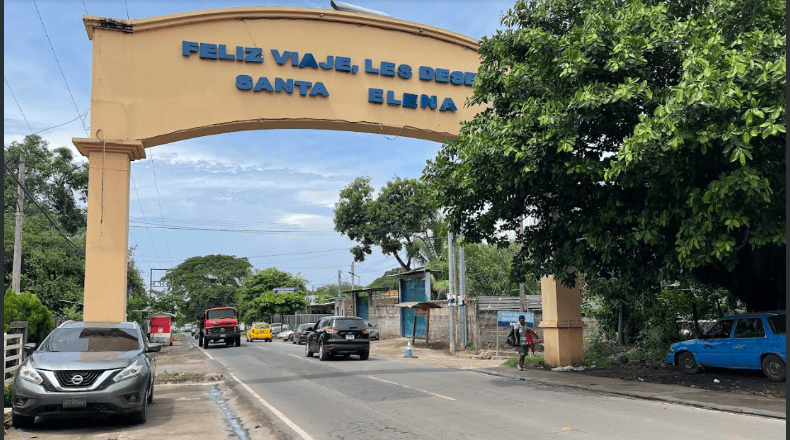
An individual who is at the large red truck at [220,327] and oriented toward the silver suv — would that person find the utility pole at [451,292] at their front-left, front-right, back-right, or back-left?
front-left

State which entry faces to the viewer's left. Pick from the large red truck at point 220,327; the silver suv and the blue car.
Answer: the blue car

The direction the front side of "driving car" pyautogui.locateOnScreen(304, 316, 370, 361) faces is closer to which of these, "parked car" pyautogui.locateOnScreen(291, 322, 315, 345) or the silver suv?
the parked car

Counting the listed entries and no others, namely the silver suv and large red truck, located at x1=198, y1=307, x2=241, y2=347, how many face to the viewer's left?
0

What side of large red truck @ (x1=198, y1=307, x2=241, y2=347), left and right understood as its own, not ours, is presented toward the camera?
front

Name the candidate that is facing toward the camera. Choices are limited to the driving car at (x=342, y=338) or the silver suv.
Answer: the silver suv

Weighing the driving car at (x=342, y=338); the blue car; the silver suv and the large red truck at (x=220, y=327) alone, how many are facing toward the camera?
2

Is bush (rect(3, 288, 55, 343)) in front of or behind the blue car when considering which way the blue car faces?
in front

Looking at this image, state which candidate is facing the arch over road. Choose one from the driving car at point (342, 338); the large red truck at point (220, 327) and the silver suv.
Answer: the large red truck

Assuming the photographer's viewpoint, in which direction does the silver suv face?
facing the viewer

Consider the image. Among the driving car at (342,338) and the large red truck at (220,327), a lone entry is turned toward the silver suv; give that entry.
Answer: the large red truck

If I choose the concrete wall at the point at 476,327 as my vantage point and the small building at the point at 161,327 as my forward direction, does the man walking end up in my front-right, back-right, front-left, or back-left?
back-left

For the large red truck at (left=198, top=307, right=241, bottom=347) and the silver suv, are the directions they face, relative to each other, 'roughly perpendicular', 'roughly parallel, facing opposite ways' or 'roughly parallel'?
roughly parallel

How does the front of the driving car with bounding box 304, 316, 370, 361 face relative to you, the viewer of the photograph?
facing away from the viewer and to the left of the viewer

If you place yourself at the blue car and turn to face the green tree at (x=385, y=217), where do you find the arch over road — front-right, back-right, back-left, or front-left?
front-left

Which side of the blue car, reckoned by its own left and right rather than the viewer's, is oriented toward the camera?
left
